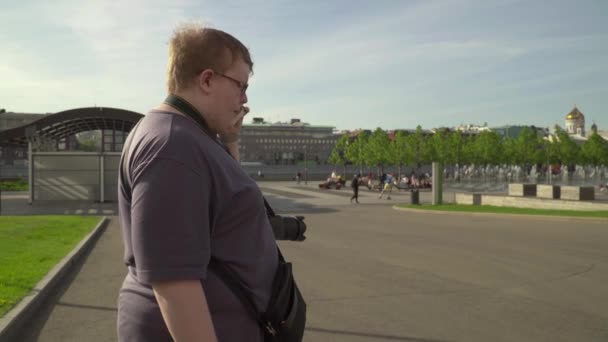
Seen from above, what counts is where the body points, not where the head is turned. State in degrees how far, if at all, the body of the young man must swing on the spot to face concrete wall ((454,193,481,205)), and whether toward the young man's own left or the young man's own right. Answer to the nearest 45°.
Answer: approximately 45° to the young man's own left

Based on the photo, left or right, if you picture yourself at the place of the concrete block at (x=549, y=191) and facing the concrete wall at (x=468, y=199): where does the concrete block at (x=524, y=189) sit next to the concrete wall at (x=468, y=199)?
right

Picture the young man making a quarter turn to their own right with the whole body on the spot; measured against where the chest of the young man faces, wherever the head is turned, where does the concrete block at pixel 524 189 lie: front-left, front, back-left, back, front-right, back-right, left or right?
back-left

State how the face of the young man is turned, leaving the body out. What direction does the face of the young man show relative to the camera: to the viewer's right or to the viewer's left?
to the viewer's right

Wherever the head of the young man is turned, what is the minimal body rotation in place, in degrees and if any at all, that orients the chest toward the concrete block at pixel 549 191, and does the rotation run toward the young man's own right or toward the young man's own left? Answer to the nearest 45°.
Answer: approximately 45° to the young man's own left

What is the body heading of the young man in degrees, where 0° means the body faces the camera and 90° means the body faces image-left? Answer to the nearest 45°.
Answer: approximately 270°
